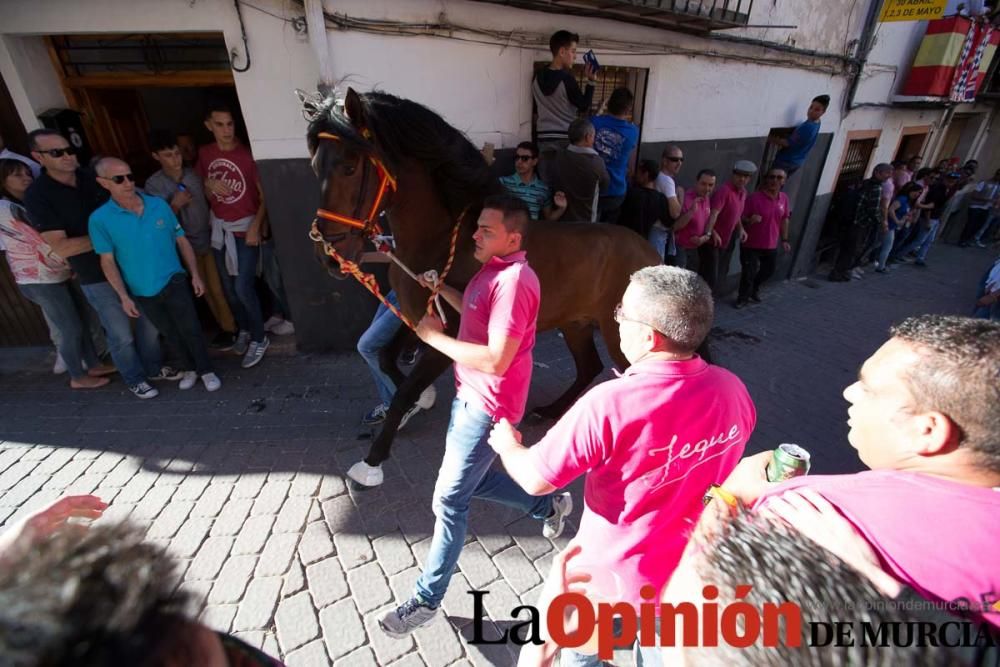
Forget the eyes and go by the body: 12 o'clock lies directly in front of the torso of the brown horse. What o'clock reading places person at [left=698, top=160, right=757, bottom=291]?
The person is roughly at 6 o'clock from the brown horse.

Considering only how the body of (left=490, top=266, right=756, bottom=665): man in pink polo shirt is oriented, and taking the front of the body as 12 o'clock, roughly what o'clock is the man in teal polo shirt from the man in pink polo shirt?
The man in teal polo shirt is roughly at 11 o'clock from the man in pink polo shirt.

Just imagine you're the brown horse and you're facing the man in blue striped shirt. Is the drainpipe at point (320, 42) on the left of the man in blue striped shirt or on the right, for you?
left

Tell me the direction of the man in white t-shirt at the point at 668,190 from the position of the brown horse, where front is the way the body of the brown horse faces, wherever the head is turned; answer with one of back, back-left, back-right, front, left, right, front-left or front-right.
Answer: back

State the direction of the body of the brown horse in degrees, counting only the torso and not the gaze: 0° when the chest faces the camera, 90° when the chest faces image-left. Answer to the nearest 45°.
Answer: approximately 45°

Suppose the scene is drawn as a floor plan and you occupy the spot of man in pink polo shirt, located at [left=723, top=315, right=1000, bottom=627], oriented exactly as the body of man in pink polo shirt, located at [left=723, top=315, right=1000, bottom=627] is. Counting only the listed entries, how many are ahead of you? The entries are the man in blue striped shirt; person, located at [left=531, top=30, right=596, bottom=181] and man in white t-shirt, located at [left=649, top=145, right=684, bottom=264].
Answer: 3

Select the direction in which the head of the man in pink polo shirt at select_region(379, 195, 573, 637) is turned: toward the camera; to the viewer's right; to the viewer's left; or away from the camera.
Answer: to the viewer's left

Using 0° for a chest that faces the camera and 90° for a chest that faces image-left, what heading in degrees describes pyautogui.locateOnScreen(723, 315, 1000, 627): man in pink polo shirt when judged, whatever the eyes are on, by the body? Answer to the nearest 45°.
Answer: approximately 135°

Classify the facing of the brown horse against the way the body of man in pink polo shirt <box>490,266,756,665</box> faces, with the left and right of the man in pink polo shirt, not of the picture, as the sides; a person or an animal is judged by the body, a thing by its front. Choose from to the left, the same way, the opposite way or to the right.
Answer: to the left

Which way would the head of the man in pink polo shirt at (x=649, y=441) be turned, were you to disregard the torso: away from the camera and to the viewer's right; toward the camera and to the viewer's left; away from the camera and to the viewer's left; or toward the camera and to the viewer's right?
away from the camera and to the viewer's left

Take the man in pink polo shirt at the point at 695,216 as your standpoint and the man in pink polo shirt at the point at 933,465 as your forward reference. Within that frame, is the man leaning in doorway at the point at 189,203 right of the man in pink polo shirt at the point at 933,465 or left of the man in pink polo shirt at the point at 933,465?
right

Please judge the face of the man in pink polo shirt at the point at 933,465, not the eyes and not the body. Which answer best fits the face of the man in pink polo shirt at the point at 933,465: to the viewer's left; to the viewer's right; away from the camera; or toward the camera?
to the viewer's left

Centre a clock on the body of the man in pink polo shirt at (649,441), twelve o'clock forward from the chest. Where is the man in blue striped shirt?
The man in blue striped shirt is roughly at 1 o'clock from the man in pink polo shirt.
